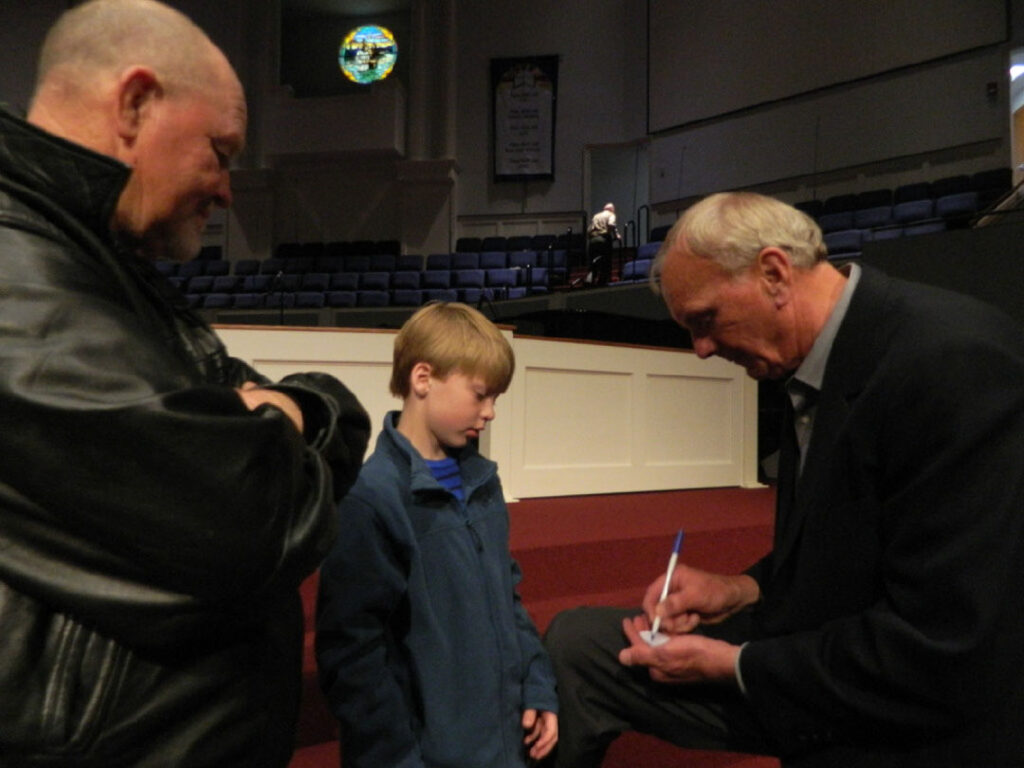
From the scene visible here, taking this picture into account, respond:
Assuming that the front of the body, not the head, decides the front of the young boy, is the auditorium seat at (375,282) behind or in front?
behind

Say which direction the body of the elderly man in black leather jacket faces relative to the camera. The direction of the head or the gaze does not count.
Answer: to the viewer's right

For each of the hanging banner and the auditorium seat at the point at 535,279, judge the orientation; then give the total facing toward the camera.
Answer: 2

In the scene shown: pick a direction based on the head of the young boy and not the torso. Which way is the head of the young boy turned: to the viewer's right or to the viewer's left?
to the viewer's right

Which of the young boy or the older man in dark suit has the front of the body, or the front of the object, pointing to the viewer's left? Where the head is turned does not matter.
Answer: the older man in dark suit

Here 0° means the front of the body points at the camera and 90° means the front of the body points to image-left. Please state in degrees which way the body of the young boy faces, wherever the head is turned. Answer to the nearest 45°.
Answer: approximately 315°

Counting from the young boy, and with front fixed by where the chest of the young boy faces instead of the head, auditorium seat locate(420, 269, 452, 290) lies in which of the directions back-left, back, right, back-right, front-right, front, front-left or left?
back-left

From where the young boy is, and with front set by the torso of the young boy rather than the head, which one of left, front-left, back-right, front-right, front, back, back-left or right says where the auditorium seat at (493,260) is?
back-left

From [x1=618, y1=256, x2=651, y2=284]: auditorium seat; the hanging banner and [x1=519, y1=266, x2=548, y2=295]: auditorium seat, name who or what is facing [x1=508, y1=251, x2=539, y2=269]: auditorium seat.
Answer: the hanging banner

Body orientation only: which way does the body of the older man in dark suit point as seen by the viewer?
to the viewer's left
